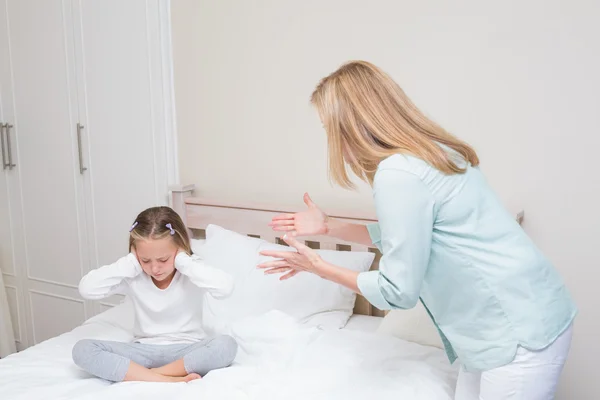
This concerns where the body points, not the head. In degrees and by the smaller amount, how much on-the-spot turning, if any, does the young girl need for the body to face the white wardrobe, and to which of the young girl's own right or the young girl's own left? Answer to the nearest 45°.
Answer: approximately 180°

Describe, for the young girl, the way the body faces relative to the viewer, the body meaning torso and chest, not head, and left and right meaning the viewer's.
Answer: facing the viewer

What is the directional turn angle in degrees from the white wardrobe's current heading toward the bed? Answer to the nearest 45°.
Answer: approximately 45° to its left

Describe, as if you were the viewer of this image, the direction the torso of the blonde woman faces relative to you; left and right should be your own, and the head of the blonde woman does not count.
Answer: facing to the left of the viewer

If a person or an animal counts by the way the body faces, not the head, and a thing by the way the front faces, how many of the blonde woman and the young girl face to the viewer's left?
1

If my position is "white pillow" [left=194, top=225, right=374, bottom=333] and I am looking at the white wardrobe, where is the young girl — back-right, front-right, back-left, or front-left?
front-left

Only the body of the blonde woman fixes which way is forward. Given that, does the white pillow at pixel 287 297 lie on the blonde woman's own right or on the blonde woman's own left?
on the blonde woman's own right

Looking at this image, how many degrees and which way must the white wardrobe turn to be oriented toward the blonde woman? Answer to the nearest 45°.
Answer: approximately 45° to its left

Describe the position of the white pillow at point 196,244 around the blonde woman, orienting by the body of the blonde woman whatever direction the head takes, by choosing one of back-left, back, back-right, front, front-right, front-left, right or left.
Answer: front-right

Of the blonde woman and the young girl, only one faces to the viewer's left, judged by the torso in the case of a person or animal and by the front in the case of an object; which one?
the blonde woman
